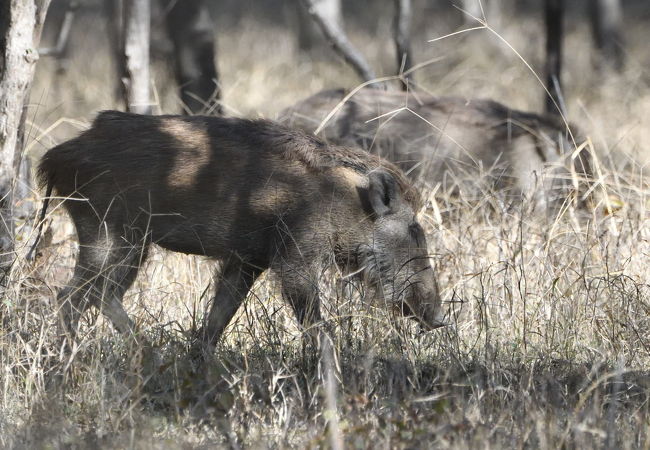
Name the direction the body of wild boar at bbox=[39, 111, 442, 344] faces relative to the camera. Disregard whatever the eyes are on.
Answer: to the viewer's right

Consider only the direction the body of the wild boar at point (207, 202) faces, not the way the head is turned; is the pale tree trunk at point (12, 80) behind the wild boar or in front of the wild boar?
behind

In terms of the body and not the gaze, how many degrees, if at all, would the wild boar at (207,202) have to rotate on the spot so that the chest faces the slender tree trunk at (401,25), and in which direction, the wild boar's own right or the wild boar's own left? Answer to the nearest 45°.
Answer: approximately 90° to the wild boar's own left

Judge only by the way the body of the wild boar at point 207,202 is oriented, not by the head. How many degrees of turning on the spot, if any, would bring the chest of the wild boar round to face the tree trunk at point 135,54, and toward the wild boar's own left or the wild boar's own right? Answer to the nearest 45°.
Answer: approximately 90° to the wild boar's own left
